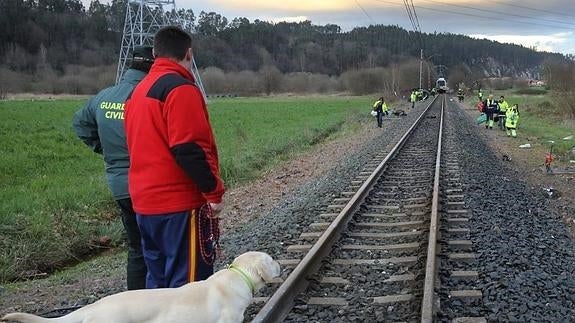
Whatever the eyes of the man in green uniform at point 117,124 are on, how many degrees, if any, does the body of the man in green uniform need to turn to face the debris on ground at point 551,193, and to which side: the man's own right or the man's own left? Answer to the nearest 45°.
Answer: approximately 45° to the man's own right

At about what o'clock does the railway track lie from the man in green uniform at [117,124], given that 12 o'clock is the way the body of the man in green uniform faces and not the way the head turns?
The railway track is roughly at 2 o'clock from the man in green uniform.

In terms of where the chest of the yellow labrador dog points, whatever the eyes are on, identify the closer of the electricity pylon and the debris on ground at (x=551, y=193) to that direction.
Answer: the debris on ground

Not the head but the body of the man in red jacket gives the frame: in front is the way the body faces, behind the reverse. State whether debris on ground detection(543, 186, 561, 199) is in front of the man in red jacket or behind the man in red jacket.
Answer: in front

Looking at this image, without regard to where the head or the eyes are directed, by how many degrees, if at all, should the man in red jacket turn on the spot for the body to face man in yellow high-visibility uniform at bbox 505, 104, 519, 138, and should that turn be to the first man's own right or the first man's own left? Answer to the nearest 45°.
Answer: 0° — they already face them

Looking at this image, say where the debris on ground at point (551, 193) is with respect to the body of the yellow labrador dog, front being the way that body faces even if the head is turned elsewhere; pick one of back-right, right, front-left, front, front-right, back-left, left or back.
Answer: front-left

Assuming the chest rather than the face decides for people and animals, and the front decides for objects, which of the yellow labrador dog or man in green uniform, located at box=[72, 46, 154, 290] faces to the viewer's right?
the yellow labrador dog

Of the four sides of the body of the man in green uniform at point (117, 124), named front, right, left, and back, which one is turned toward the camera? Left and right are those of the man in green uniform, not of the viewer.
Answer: back

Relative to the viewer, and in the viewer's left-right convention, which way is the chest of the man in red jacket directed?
facing away from the viewer and to the right of the viewer

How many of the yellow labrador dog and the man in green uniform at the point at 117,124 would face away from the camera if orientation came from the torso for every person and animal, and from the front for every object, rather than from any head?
1

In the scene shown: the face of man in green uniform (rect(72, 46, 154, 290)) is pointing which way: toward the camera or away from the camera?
away from the camera

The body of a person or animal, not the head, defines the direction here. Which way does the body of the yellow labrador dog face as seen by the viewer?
to the viewer's right
